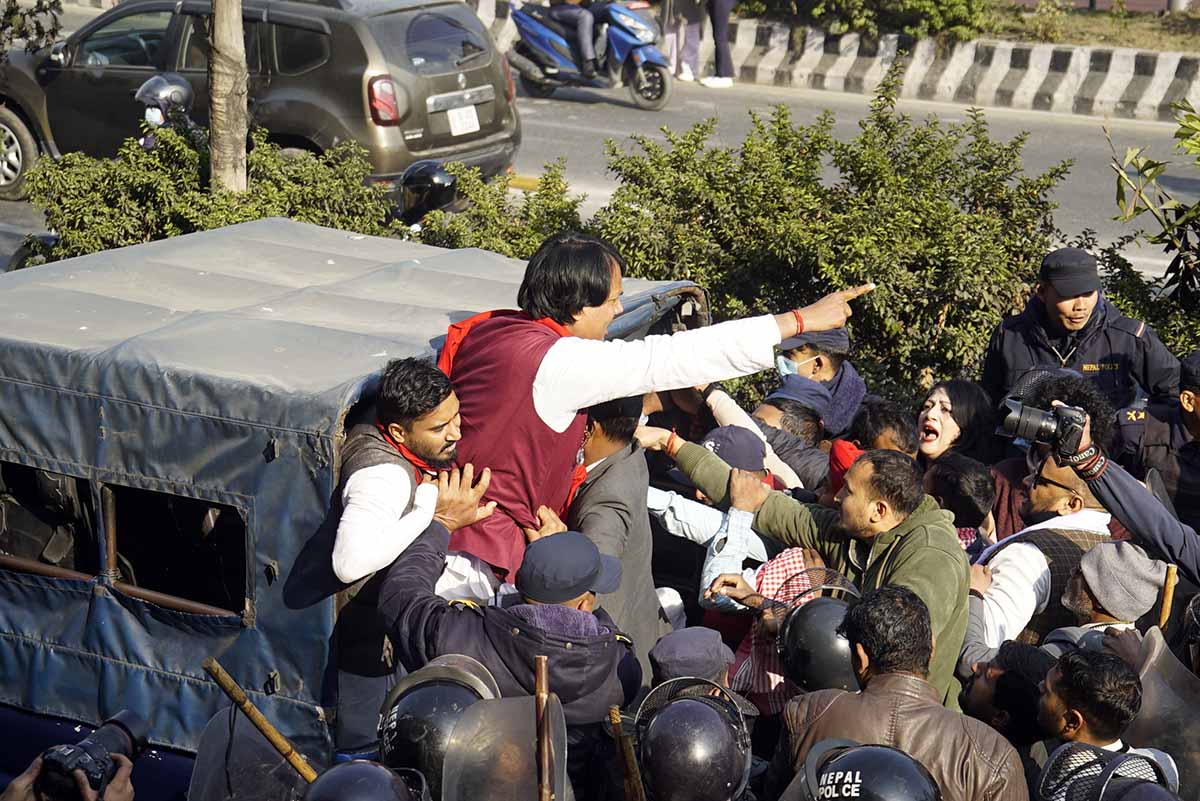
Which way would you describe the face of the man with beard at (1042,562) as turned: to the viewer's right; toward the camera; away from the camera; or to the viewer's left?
to the viewer's left

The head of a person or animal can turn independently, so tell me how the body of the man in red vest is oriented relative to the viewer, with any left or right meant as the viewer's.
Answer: facing away from the viewer and to the right of the viewer

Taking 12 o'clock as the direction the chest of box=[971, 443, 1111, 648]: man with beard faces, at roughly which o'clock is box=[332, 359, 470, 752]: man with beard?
box=[332, 359, 470, 752]: man with beard is roughly at 11 o'clock from box=[971, 443, 1111, 648]: man with beard.

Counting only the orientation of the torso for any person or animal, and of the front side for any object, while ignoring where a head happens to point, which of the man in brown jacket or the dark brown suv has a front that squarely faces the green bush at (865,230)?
the man in brown jacket

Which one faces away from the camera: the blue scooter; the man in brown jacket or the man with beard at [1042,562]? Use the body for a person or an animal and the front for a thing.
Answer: the man in brown jacket

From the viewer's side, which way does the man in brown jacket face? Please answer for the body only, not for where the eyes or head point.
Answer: away from the camera

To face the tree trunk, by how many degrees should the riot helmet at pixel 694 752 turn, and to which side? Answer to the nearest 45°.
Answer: approximately 45° to its left

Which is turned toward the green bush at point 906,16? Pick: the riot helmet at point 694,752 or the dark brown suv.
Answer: the riot helmet

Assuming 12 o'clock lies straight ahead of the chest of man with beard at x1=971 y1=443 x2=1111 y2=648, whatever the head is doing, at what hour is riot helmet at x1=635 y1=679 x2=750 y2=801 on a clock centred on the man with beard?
The riot helmet is roughly at 10 o'clock from the man with beard.

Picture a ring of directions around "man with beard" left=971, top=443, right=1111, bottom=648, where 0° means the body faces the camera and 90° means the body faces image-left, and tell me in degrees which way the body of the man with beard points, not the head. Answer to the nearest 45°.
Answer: approximately 90°

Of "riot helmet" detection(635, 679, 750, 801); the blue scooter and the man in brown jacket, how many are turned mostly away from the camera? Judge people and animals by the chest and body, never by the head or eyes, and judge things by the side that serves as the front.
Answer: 2

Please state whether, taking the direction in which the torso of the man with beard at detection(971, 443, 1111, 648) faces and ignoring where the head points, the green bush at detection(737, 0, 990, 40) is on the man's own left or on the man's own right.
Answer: on the man's own right

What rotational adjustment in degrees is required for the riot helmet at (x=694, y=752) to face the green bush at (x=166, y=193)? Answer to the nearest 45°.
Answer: approximately 45° to its left

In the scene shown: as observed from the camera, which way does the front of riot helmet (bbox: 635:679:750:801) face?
facing away from the viewer

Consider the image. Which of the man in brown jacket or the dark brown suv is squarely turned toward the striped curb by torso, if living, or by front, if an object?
the man in brown jacket
